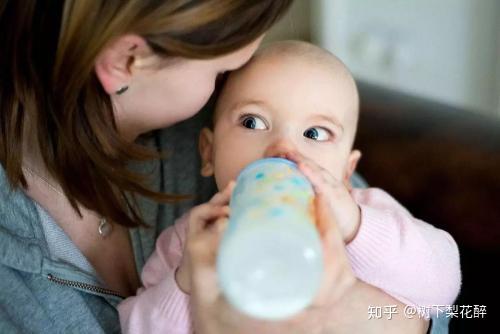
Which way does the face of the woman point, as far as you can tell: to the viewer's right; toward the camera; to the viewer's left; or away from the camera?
to the viewer's right

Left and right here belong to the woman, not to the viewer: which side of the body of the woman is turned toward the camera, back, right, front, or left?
right

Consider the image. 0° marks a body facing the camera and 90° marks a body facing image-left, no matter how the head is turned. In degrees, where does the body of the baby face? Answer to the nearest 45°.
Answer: approximately 0°
